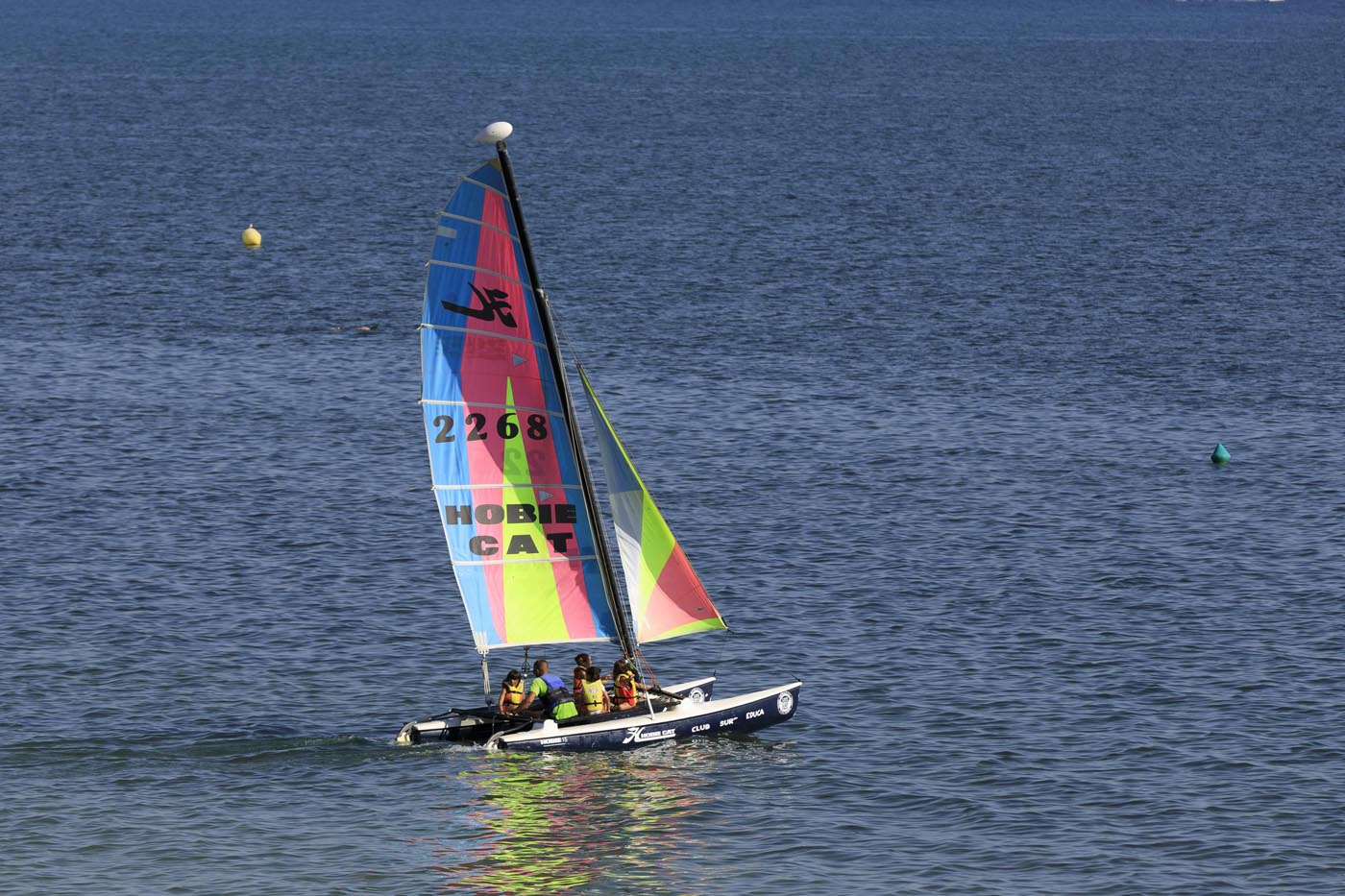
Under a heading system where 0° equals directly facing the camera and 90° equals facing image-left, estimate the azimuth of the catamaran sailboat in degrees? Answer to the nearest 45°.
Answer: approximately 225°
